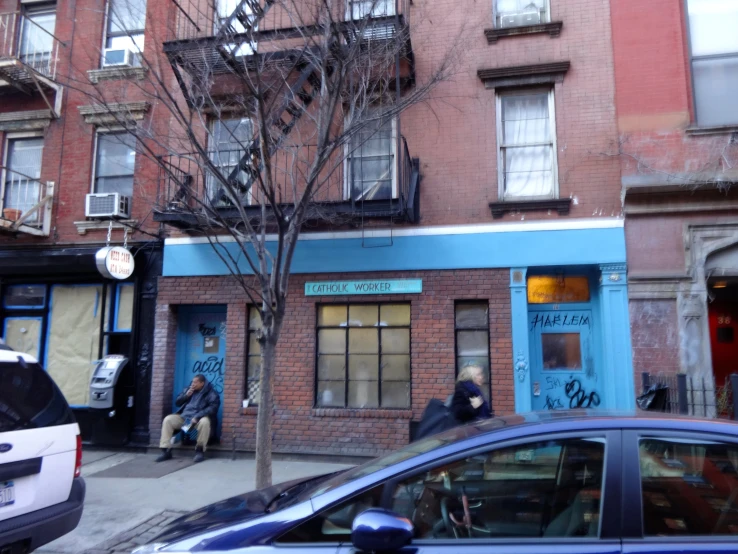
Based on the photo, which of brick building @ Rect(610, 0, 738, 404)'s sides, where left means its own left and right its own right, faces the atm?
right

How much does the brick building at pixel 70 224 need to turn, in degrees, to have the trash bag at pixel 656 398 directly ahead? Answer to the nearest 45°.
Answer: approximately 45° to its left

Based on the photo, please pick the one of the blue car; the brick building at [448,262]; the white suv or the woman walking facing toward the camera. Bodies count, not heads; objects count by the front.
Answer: the brick building

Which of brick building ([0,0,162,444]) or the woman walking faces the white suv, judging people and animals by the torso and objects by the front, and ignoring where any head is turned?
the brick building

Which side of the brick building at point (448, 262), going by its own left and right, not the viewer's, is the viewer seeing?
front

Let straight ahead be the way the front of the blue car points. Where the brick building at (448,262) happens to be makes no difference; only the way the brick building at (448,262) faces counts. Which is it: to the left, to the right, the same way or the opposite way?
to the left

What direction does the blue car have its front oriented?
to the viewer's left

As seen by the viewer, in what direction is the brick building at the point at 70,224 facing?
toward the camera

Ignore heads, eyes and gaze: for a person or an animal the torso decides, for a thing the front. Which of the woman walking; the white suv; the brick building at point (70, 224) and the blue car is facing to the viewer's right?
the woman walking

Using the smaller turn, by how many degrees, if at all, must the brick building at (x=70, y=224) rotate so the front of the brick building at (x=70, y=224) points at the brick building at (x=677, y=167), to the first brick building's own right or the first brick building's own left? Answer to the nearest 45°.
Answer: approximately 45° to the first brick building's own left

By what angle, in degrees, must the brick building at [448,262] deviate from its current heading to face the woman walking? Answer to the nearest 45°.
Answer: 0° — it already faces them

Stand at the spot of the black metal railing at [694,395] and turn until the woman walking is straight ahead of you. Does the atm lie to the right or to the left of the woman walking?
right
